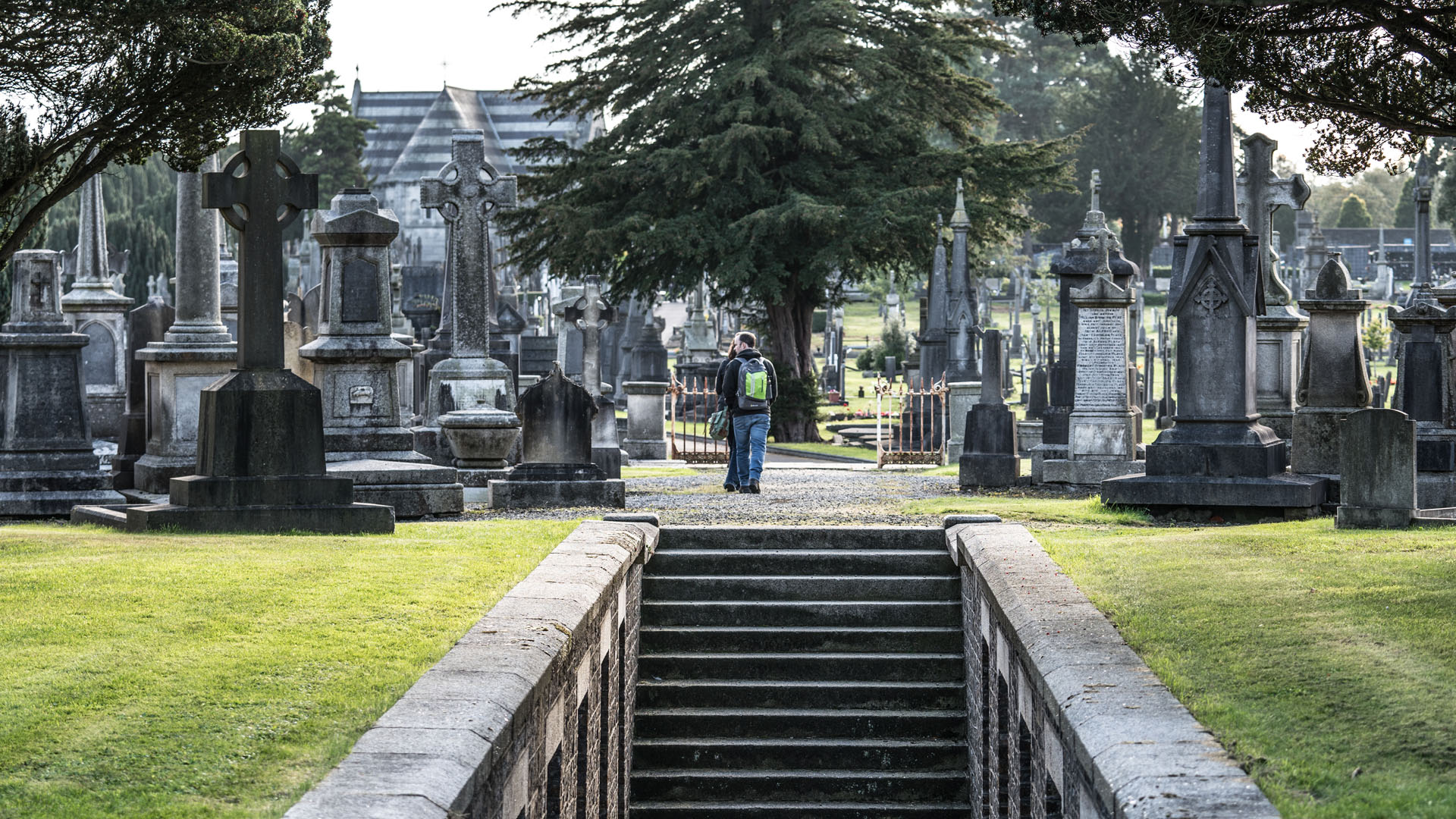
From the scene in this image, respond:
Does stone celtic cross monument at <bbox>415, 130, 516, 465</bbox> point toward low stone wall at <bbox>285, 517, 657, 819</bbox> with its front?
yes

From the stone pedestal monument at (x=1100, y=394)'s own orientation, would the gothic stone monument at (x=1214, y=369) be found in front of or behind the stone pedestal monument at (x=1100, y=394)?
in front

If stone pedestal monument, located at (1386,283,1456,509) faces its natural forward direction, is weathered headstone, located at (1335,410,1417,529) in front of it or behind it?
in front

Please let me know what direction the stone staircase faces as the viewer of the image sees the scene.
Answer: facing the viewer

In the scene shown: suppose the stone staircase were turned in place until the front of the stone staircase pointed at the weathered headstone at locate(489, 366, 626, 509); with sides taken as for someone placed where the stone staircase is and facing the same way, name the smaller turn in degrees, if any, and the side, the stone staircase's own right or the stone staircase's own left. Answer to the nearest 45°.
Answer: approximately 135° to the stone staircase's own right

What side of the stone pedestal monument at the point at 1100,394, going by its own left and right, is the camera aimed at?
front

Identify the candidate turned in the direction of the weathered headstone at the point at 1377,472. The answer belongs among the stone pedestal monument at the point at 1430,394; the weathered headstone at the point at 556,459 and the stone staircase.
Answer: the stone pedestal monument

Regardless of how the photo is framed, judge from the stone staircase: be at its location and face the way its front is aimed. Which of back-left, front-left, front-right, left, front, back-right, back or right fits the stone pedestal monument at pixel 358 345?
back-right

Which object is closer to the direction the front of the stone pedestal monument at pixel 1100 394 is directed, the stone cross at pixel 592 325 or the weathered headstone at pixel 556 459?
the weathered headstone
